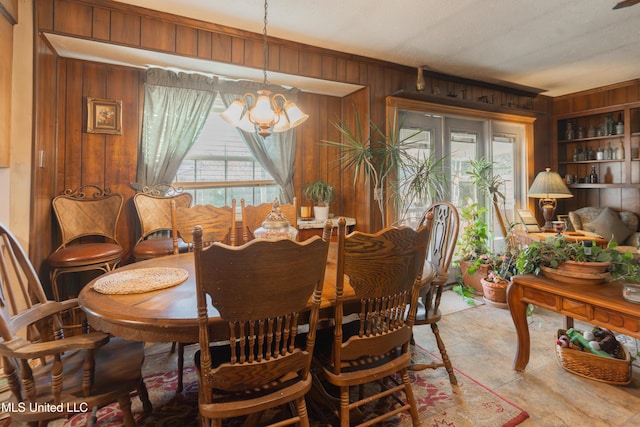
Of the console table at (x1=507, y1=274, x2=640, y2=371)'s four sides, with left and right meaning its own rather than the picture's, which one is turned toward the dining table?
front

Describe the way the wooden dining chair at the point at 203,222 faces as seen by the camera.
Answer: facing the viewer

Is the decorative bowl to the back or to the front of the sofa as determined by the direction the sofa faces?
to the front

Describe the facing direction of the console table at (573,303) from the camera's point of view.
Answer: facing the viewer and to the left of the viewer

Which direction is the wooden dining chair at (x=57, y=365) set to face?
to the viewer's right

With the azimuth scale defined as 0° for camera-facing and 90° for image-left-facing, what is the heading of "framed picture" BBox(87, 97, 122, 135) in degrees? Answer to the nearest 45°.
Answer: approximately 0°

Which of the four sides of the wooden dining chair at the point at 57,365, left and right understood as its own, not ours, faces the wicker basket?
front

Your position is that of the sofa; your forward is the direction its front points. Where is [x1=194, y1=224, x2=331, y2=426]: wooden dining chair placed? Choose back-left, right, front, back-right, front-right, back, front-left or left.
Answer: front-left

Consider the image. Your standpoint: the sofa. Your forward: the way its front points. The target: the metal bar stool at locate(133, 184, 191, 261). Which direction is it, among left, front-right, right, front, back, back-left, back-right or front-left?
front

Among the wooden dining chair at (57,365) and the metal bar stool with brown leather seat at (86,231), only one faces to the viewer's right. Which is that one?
the wooden dining chair at (57,365)

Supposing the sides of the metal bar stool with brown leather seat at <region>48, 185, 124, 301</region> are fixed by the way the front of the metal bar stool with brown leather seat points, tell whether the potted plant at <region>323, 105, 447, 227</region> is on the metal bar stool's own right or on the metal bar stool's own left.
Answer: on the metal bar stool's own left

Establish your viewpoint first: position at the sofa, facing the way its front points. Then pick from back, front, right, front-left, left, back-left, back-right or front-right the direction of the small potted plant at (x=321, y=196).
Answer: front
